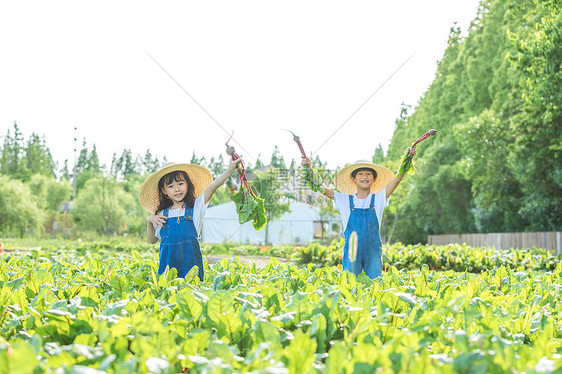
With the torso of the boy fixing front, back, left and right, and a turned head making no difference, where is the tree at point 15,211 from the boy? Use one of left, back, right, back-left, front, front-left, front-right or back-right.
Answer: back-right

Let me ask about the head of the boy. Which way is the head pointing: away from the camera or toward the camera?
toward the camera

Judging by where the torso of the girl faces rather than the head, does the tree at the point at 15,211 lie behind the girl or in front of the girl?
behind

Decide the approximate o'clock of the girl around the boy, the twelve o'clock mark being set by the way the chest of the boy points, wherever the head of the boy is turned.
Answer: The girl is roughly at 2 o'clock from the boy.

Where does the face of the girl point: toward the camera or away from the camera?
toward the camera

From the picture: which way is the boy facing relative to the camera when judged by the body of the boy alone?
toward the camera

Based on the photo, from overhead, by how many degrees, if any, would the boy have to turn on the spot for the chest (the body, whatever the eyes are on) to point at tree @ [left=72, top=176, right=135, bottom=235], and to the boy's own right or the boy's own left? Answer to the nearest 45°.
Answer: approximately 135° to the boy's own right

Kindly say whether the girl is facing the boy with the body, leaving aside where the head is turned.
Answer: no

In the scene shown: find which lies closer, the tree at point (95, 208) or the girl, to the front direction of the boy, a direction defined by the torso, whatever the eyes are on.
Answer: the girl

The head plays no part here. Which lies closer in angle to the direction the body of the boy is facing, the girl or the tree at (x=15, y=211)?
the girl

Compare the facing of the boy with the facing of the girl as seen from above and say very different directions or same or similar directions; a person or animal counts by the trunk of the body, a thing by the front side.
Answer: same or similar directions

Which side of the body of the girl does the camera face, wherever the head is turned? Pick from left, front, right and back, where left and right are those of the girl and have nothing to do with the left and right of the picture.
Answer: front

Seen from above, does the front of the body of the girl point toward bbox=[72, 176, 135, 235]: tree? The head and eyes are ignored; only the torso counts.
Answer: no

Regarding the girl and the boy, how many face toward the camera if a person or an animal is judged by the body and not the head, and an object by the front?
2
